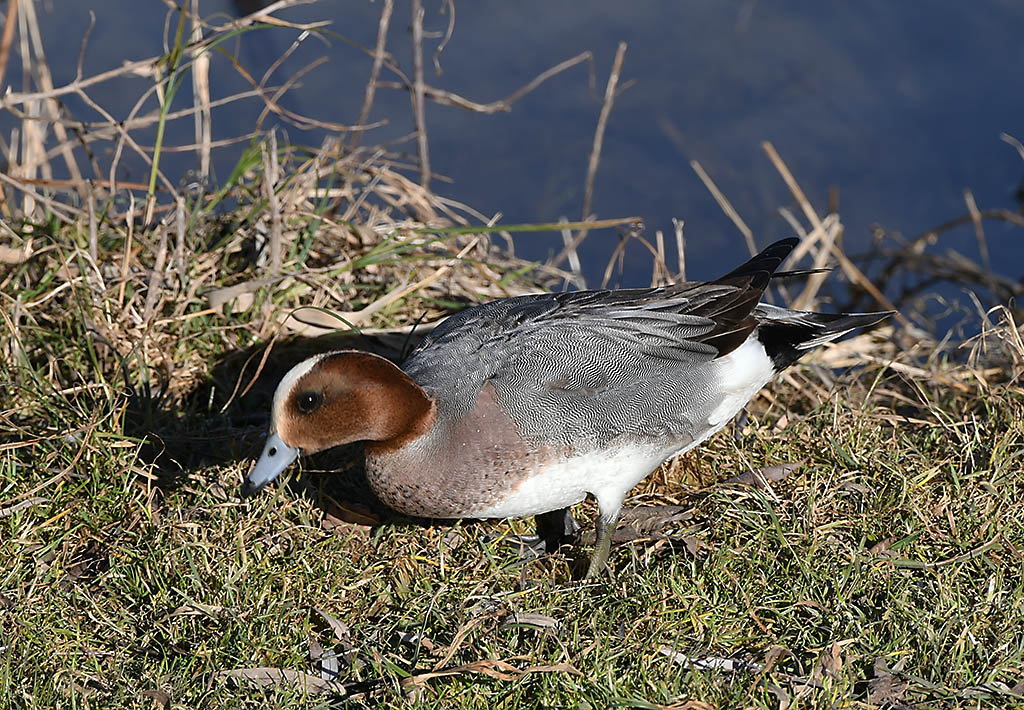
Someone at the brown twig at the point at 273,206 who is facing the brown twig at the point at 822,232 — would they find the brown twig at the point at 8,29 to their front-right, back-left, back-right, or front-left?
back-left

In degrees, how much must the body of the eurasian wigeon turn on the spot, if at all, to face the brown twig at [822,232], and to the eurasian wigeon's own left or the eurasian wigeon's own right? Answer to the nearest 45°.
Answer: approximately 135° to the eurasian wigeon's own right

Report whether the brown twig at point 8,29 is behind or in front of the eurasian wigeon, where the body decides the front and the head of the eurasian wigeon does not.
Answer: in front

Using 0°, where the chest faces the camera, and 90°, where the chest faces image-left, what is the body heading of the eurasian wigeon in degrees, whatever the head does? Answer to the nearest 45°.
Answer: approximately 90°

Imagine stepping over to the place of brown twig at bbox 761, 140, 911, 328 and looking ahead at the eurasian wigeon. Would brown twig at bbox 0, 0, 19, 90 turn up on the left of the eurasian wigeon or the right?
right

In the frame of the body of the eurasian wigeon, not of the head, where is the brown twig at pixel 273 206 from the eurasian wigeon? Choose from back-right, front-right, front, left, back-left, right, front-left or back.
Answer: front-right
